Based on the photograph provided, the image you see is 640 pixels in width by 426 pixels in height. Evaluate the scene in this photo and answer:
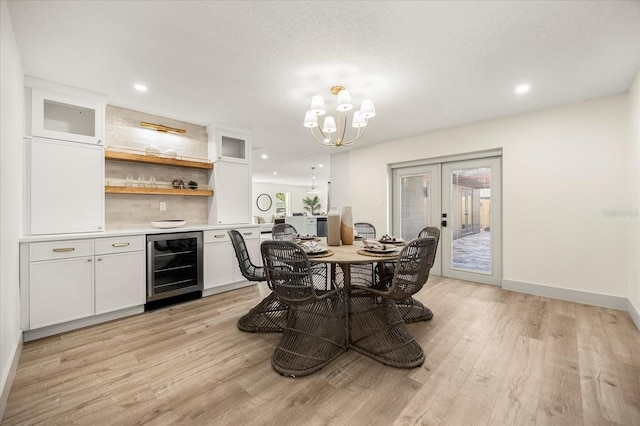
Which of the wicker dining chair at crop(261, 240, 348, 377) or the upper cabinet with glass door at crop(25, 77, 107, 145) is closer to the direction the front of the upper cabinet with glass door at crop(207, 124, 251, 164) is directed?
the wicker dining chair

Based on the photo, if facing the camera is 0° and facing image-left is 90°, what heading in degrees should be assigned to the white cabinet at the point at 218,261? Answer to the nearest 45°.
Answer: approximately 315°

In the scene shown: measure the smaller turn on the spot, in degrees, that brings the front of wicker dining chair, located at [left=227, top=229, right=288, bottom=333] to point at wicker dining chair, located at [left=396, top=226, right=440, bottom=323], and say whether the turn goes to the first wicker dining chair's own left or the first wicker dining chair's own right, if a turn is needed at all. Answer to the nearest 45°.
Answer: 0° — it already faces it

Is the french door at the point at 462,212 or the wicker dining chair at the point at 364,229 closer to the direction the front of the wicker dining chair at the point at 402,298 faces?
the wicker dining chair

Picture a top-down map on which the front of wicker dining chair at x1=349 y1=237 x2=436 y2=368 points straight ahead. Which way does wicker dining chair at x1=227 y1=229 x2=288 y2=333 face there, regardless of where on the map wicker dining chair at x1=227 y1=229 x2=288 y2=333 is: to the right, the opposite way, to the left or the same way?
to the right

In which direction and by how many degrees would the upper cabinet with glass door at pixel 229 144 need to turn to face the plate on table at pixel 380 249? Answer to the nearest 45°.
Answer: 0° — it already faces it

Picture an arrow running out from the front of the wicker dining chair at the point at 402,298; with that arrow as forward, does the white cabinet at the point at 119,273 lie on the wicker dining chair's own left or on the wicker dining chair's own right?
on the wicker dining chair's own left

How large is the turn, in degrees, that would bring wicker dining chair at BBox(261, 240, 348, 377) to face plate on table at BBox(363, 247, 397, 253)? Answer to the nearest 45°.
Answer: approximately 45° to its right

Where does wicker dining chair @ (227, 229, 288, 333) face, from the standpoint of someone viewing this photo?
facing to the right of the viewer

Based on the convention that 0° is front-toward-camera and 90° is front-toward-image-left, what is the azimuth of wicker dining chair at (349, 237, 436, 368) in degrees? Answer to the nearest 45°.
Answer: approximately 135°

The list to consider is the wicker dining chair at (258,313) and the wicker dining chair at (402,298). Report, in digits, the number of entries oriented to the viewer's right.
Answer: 1

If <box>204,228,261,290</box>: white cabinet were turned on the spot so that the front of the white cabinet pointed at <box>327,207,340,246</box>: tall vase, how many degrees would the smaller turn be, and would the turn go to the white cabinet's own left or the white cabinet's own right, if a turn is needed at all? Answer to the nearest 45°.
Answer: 0° — it already faces it

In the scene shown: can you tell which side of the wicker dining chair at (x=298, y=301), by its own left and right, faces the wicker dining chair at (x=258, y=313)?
left

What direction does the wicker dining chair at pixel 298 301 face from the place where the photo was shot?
facing away from the viewer and to the right of the viewer
